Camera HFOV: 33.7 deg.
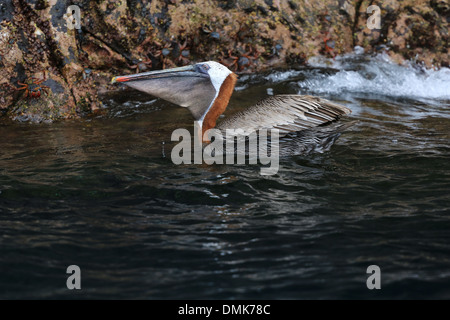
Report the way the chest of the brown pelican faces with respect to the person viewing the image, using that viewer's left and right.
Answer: facing to the left of the viewer
